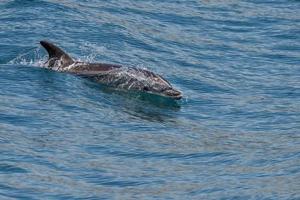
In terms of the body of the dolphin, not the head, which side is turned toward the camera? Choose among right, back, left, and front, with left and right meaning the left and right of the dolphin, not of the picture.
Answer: right
